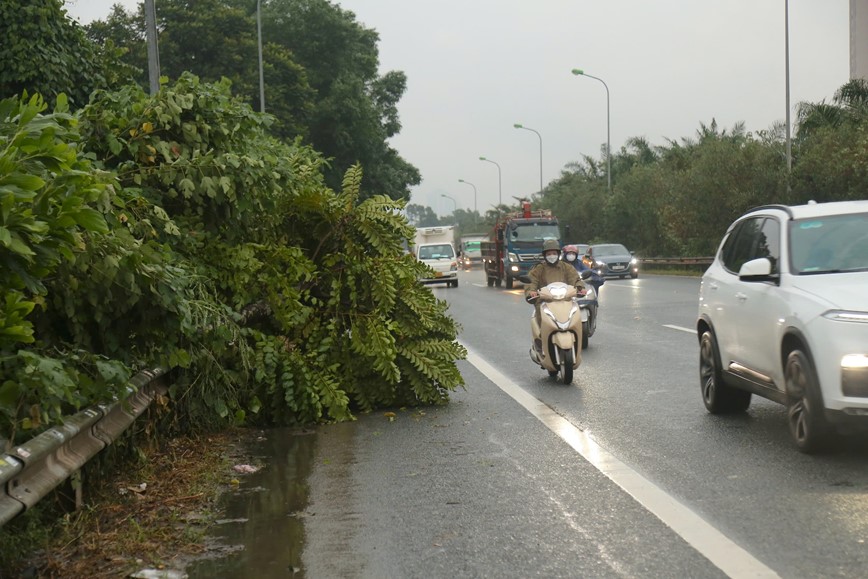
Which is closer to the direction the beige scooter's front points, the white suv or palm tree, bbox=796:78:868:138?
the white suv

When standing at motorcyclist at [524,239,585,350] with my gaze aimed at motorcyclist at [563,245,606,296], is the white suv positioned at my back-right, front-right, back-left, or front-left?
back-right

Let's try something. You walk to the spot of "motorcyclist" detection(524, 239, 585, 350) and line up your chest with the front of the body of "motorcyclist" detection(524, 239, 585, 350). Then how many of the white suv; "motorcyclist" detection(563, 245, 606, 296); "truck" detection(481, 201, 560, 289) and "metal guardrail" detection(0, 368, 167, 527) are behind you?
2

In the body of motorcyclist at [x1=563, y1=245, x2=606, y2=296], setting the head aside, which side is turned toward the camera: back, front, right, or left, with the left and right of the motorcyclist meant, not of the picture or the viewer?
front

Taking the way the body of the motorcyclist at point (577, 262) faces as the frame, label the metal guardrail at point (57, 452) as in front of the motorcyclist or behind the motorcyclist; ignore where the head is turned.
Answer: in front

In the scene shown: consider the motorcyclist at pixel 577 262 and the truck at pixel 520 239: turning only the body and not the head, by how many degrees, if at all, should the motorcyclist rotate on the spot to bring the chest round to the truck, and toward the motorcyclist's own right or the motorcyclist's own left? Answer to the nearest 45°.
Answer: approximately 180°

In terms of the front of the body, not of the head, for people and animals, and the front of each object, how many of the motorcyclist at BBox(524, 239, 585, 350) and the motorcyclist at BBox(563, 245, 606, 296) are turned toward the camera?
2

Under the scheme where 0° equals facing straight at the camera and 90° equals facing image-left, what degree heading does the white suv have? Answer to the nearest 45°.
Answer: approximately 315°

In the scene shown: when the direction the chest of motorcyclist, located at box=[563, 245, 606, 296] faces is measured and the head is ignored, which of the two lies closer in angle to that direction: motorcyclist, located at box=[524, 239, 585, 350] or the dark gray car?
the motorcyclist

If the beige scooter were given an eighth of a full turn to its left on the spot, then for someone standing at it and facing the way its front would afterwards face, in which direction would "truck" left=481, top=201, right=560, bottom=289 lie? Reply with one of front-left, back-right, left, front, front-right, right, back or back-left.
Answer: back-left

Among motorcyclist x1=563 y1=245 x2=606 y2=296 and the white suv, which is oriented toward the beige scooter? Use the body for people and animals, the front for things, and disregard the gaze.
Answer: the motorcyclist

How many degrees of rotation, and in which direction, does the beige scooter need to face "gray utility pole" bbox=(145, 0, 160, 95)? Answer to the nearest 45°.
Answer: approximately 135° to its right

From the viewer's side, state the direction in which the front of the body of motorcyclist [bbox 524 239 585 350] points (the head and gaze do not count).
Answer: toward the camera
